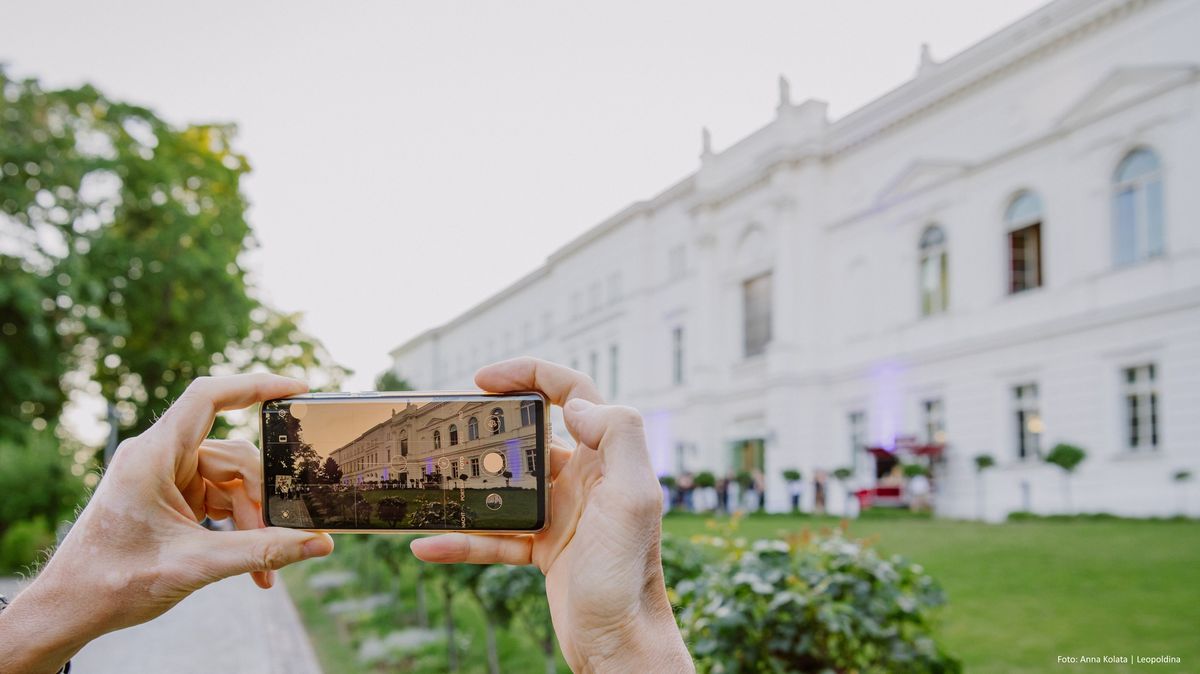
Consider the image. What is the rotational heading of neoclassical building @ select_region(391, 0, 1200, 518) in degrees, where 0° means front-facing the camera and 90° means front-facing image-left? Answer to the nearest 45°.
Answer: approximately 45°

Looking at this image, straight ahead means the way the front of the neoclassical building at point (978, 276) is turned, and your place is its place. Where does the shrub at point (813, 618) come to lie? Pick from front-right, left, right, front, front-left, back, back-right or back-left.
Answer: front-left

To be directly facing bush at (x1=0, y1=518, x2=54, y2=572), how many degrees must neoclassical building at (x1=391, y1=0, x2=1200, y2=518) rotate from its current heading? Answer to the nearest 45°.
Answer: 0° — it already faces it

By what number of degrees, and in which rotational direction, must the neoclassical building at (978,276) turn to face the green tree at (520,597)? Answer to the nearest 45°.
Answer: approximately 45° to its left
